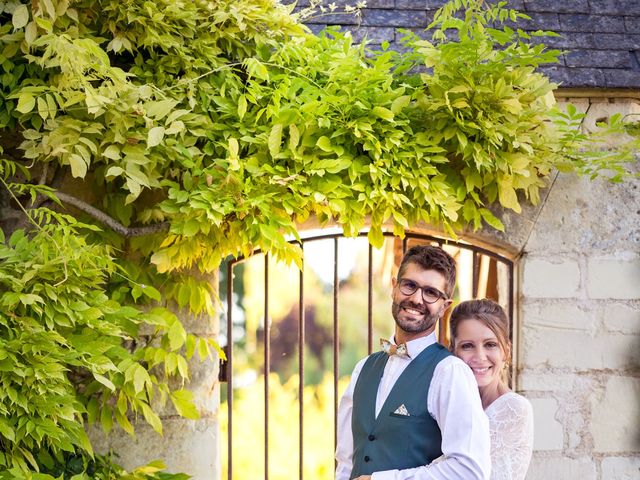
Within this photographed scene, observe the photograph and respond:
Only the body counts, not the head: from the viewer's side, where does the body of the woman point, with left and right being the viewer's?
facing the viewer and to the left of the viewer

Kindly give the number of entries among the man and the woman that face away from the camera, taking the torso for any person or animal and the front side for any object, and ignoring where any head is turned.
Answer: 0

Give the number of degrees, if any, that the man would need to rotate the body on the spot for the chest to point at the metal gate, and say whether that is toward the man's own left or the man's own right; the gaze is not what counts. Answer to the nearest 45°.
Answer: approximately 135° to the man's own right
